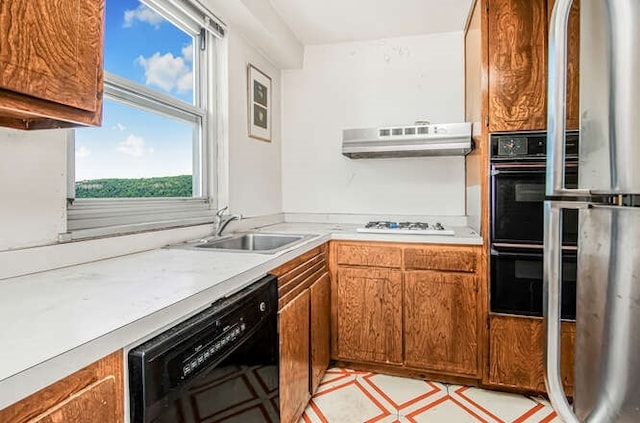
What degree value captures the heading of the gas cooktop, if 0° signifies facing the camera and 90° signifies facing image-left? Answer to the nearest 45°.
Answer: approximately 0°

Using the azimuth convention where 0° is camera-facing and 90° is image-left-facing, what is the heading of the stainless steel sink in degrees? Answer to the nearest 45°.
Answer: approximately 315°

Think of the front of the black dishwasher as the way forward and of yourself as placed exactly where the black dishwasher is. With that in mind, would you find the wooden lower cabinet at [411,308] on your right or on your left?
on your left

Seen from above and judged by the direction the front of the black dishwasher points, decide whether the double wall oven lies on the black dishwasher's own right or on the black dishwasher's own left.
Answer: on the black dishwasher's own left

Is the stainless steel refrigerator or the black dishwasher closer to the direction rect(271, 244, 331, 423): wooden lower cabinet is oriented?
the stainless steel refrigerator

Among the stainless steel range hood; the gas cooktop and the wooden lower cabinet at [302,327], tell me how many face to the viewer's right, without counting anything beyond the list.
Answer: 1

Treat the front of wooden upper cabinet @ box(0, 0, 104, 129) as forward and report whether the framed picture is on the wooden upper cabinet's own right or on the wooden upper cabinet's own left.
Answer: on the wooden upper cabinet's own left

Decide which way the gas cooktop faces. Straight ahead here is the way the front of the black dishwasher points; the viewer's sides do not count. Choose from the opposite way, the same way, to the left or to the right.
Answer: to the right

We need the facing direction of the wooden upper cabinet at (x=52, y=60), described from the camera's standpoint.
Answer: facing the viewer and to the right of the viewer

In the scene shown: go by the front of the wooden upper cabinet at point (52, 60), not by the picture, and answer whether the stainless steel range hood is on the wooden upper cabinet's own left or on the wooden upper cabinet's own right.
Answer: on the wooden upper cabinet's own left

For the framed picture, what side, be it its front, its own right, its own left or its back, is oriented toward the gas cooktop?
front

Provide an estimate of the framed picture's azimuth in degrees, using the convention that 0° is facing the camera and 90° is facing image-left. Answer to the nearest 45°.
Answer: approximately 315°

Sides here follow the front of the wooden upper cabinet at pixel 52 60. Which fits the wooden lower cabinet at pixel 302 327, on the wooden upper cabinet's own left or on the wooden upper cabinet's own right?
on the wooden upper cabinet's own left
